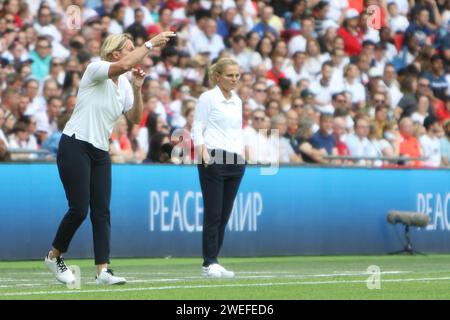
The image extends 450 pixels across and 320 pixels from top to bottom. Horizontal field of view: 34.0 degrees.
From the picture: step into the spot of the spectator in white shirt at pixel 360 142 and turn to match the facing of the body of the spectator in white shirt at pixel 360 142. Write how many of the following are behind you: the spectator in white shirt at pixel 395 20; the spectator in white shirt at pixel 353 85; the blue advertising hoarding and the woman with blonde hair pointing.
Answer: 2

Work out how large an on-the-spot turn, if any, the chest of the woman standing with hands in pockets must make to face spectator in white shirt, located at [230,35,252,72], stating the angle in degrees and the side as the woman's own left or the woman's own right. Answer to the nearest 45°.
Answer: approximately 135° to the woman's own left

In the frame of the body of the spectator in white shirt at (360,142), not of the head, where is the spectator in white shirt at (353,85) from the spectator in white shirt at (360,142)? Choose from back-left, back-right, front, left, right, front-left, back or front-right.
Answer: back

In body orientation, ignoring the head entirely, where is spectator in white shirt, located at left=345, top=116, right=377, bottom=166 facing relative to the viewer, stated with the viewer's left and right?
facing the viewer

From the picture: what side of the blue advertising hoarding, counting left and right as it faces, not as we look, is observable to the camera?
front

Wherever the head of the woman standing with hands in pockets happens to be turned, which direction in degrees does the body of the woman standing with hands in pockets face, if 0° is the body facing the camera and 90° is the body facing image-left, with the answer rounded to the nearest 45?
approximately 315°

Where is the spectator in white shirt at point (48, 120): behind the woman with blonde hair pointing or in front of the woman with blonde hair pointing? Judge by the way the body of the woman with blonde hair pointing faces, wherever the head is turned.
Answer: behind

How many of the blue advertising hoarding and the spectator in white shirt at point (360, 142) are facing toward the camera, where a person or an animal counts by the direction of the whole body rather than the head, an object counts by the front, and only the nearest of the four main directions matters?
2

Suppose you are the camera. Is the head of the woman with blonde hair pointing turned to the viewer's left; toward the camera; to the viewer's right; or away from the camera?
to the viewer's right
